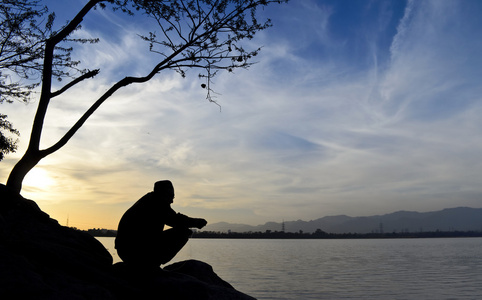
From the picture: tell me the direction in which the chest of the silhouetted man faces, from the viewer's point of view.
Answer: to the viewer's right

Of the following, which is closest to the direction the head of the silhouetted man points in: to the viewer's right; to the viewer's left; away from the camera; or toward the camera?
to the viewer's right
